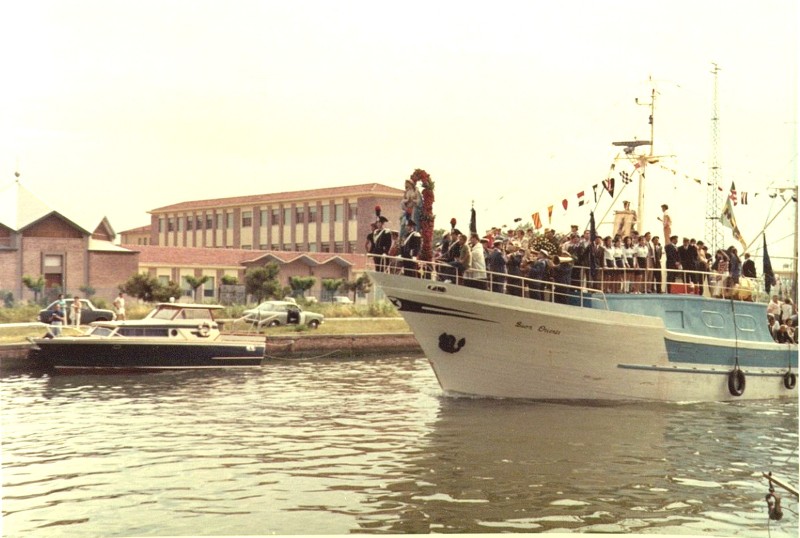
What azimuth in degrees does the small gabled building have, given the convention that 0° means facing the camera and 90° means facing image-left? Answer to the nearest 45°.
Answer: approximately 0°

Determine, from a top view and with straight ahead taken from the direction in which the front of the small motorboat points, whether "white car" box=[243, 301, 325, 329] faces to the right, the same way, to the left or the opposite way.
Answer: the opposite way

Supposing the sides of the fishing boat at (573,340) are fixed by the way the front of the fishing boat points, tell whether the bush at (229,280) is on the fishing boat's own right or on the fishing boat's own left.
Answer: on the fishing boat's own right

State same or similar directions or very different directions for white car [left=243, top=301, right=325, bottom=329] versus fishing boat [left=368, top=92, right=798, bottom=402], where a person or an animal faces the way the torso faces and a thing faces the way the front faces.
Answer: very different directions

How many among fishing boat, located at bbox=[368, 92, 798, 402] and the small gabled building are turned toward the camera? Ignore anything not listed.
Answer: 1

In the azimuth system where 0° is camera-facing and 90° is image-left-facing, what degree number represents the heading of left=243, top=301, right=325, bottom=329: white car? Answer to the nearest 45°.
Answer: approximately 270°

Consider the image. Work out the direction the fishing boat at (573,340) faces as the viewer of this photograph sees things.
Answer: facing to the left of the viewer

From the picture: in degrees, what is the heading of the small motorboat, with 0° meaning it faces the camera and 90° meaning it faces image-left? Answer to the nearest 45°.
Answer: approximately 90°

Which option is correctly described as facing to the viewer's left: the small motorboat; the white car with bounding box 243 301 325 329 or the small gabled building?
the small motorboat
